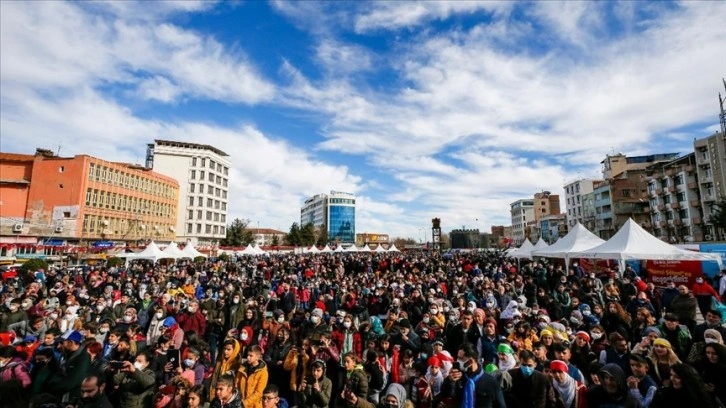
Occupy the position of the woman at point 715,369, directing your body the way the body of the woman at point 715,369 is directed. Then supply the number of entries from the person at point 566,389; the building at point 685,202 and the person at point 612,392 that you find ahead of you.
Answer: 2

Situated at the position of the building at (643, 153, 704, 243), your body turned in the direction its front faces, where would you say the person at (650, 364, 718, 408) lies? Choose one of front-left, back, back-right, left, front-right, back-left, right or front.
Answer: front-left

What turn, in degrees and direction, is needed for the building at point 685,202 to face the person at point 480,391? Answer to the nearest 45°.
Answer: approximately 45° to its left

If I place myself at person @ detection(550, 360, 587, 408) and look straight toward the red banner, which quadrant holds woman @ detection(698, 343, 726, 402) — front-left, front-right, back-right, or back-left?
front-right

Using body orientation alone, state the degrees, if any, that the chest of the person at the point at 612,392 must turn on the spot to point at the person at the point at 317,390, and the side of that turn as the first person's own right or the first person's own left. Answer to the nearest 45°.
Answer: approximately 45° to the first person's own right

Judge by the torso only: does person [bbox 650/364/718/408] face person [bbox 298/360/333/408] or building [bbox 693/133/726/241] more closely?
the person

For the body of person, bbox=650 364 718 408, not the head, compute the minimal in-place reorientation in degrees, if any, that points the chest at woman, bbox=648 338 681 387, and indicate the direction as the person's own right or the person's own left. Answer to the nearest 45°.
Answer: approximately 135° to the person's own right

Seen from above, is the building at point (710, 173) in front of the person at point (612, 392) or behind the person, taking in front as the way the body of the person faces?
behind

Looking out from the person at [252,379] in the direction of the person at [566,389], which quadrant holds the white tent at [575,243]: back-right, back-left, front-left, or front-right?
front-left

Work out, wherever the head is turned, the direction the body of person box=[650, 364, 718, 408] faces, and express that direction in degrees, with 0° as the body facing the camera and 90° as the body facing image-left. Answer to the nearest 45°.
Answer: approximately 45°

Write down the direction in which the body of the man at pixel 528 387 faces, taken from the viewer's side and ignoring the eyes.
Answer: toward the camera

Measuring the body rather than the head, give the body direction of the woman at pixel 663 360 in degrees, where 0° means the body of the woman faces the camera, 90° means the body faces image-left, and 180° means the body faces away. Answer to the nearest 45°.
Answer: approximately 45°
